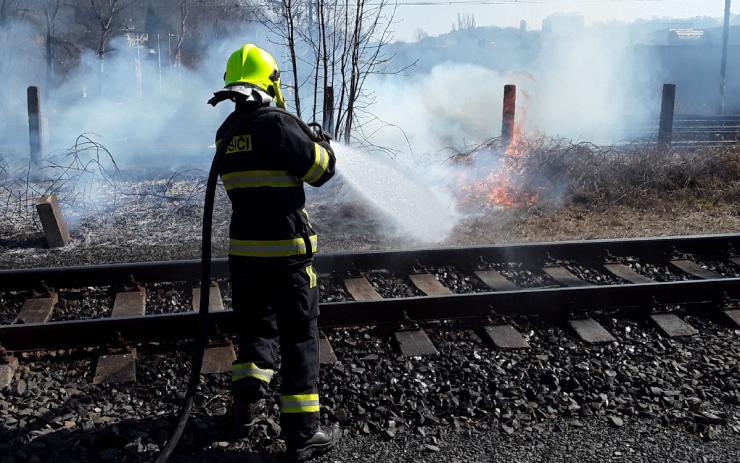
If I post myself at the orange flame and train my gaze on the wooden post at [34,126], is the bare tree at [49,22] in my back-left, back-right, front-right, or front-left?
front-right

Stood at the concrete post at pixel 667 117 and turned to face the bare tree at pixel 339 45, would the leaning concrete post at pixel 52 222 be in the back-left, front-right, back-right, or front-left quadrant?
front-left

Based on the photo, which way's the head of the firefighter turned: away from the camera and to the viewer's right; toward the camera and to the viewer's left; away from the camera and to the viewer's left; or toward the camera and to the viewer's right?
away from the camera and to the viewer's right

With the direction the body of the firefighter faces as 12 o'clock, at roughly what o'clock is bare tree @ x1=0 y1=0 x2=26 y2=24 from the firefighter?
The bare tree is roughly at 10 o'clock from the firefighter.

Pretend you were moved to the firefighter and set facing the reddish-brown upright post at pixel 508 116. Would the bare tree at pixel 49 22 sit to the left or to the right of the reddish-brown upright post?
left

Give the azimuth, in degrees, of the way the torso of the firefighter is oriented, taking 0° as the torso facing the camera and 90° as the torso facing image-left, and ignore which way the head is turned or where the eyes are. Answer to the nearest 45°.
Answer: approximately 225°

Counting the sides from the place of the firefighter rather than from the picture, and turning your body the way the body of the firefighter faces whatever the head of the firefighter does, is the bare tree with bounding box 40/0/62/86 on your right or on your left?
on your left

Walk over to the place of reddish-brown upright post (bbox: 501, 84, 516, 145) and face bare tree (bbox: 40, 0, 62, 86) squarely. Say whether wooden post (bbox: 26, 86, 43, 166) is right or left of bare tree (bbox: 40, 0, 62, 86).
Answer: left

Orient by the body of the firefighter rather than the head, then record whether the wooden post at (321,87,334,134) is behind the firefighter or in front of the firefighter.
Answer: in front

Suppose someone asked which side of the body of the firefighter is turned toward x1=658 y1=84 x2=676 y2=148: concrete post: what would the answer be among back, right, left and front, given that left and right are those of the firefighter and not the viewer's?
front

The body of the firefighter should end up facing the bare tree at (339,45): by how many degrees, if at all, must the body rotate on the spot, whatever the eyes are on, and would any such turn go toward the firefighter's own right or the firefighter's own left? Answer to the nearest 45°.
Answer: approximately 45° to the firefighter's own left
